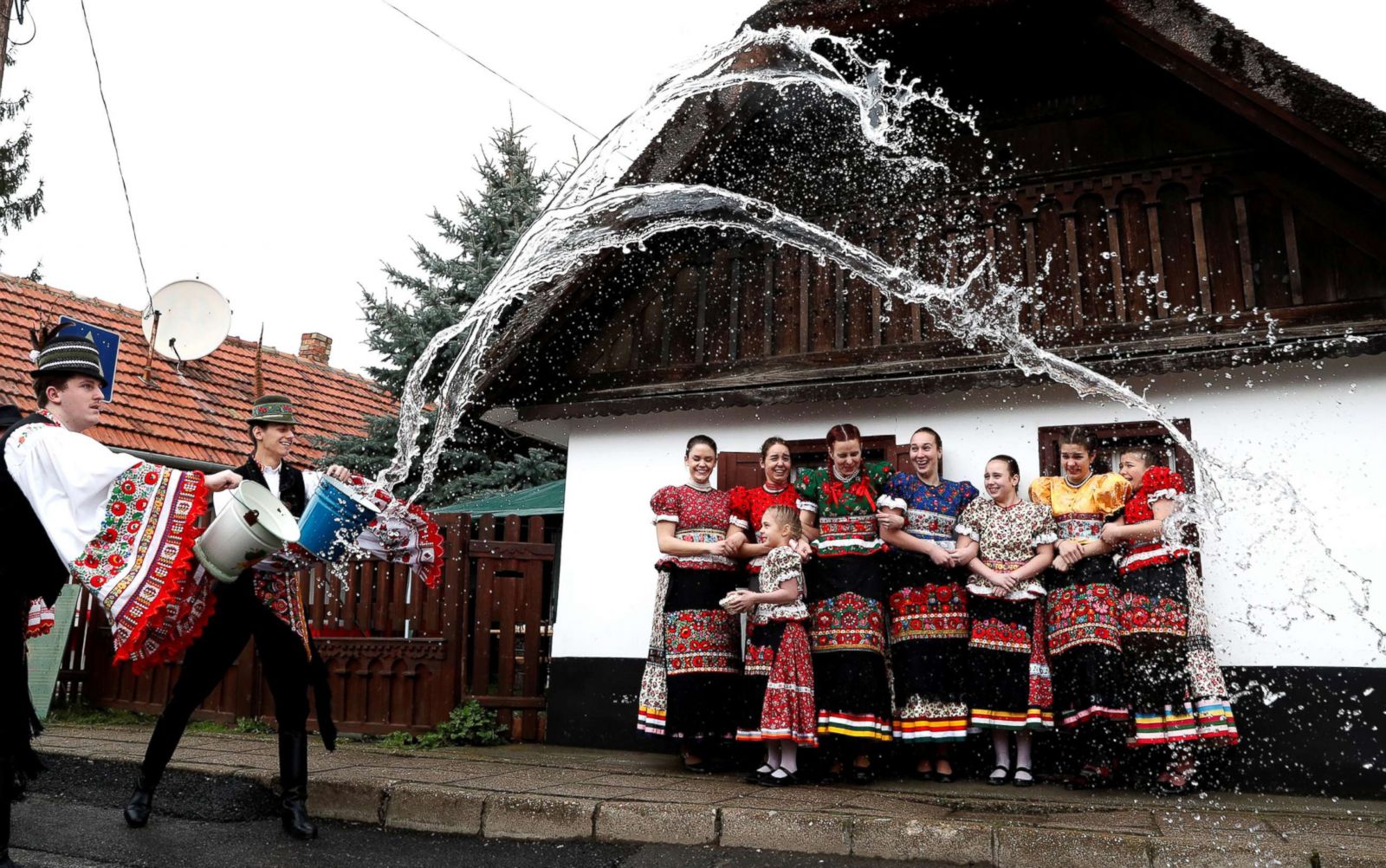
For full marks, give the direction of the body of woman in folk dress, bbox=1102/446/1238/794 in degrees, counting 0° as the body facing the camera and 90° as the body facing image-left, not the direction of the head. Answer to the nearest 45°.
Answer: approximately 45°

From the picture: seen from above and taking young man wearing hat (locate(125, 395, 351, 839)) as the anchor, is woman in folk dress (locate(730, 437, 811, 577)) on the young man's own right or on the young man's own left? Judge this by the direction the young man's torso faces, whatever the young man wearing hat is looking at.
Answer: on the young man's own left

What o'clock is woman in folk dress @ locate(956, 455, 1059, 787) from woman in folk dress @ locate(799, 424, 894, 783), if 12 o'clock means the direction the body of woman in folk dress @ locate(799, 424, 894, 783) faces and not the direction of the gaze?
woman in folk dress @ locate(956, 455, 1059, 787) is roughly at 9 o'clock from woman in folk dress @ locate(799, 424, 894, 783).

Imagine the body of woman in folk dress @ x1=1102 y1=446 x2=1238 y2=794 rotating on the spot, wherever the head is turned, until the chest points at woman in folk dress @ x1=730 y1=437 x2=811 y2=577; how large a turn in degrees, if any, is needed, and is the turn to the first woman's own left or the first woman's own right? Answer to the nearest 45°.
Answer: approximately 45° to the first woman's own right

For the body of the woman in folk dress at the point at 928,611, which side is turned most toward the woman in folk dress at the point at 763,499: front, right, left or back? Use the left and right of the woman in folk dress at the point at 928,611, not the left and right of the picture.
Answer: right

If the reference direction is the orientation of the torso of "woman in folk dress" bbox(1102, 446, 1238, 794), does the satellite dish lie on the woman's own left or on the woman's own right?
on the woman's own right

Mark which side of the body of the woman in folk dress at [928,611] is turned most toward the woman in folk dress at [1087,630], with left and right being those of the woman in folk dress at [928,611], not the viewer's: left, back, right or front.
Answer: left

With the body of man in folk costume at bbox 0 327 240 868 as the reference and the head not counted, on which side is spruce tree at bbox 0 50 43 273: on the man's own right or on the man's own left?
on the man's own left

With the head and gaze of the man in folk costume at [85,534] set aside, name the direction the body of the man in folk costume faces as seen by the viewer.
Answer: to the viewer's right
